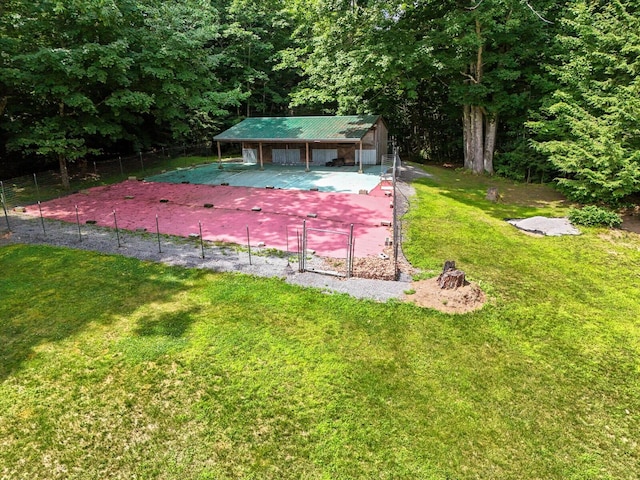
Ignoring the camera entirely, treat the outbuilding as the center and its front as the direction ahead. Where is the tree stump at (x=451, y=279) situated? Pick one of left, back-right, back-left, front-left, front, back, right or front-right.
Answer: front

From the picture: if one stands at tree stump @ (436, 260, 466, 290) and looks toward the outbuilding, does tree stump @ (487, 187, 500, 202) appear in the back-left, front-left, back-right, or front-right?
front-right

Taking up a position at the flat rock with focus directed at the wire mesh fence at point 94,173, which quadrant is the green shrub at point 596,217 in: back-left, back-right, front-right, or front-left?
back-right

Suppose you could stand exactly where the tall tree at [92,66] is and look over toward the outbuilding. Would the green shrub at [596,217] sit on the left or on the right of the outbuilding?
right

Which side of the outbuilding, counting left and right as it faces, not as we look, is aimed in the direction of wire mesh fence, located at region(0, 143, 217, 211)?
right

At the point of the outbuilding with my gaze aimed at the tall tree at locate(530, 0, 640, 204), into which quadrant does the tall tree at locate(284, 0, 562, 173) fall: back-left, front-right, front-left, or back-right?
front-left

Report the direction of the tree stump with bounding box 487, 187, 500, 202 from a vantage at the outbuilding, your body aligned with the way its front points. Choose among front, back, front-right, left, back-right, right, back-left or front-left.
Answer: front-left

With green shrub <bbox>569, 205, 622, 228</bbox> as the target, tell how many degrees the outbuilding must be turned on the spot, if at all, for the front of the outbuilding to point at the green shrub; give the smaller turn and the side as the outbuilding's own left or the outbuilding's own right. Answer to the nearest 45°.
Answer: approximately 45° to the outbuilding's own left

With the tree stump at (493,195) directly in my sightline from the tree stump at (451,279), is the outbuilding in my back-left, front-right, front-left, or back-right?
front-left

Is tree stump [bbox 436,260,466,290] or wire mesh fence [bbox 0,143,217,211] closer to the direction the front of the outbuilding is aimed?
the tree stump

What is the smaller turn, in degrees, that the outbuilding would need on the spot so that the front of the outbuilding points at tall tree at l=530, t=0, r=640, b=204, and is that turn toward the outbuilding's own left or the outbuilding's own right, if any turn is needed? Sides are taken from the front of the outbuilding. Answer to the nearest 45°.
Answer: approximately 45° to the outbuilding's own left

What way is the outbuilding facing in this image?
toward the camera
